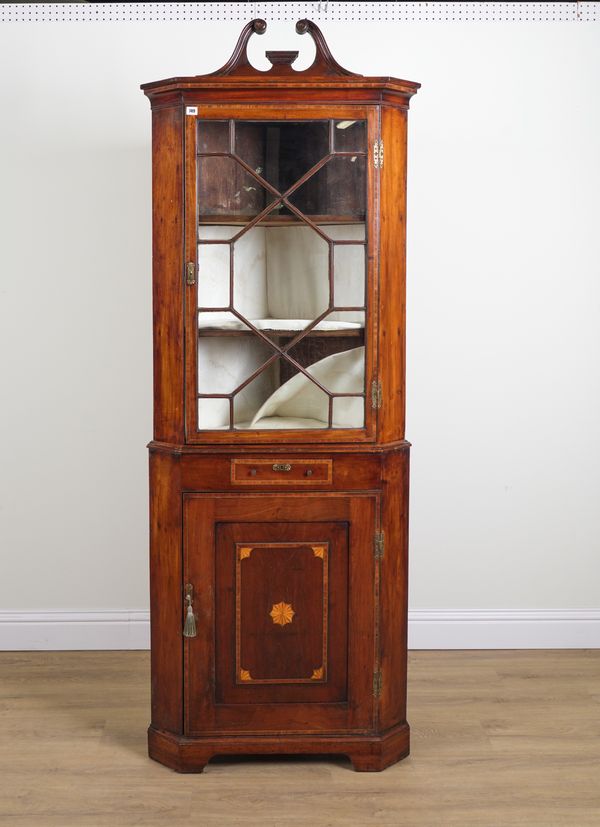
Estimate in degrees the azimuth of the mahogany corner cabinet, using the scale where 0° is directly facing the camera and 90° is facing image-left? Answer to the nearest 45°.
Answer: approximately 0°
